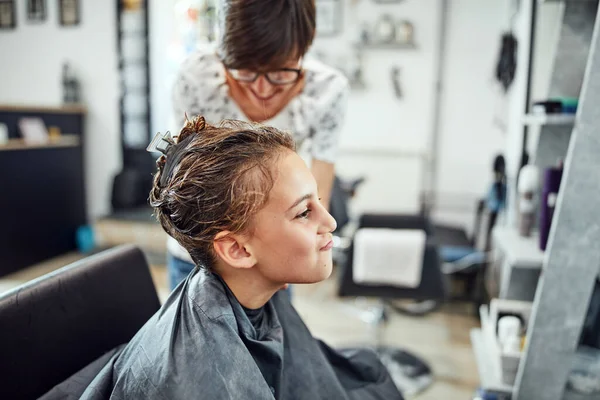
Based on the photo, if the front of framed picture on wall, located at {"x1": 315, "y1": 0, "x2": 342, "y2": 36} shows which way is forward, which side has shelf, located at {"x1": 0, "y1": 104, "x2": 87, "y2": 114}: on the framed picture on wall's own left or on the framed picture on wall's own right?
on the framed picture on wall's own right

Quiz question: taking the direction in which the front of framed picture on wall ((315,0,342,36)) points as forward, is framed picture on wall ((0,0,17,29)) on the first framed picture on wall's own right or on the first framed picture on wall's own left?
on the first framed picture on wall's own right

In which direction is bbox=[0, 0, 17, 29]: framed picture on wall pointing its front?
toward the camera

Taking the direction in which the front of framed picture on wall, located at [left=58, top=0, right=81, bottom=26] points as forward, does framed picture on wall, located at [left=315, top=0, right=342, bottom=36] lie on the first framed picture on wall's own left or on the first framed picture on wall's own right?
on the first framed picture on wall's own left

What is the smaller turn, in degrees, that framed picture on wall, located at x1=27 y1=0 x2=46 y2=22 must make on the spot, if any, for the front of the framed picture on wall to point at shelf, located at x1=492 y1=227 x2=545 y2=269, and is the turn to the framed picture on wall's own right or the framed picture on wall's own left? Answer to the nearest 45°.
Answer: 0° — it already faces it

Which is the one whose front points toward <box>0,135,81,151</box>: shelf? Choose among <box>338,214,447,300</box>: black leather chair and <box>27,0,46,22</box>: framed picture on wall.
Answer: the framed picture on wall

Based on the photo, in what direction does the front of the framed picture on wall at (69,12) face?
toward the camera

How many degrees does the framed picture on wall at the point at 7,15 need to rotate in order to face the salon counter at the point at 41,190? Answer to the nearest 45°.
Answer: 0° — it already faces it

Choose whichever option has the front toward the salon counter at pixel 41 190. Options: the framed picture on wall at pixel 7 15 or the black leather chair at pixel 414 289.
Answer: the framed picture on wall

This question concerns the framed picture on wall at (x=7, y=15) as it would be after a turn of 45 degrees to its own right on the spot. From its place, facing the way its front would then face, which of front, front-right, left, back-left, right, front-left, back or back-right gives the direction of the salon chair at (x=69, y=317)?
front-left

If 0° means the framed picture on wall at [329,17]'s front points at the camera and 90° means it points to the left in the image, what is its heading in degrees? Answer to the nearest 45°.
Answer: approximately 0°
